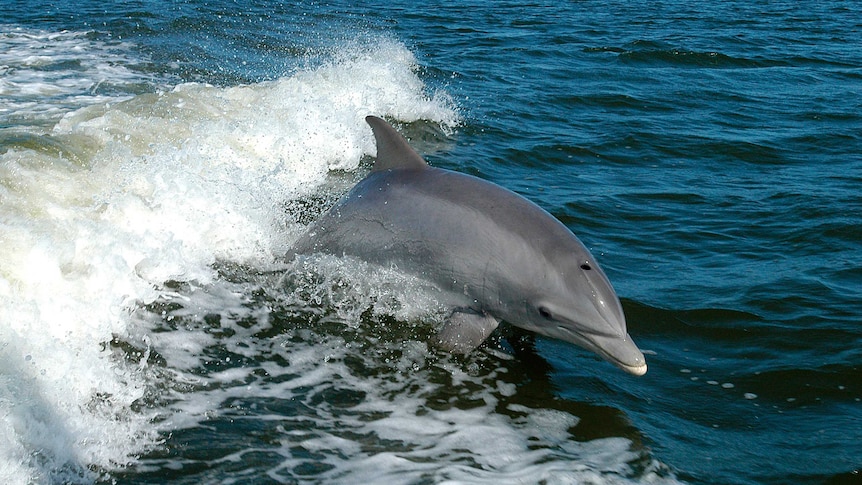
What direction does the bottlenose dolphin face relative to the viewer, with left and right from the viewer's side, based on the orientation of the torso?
facing the viewer and to the right of the viewer
